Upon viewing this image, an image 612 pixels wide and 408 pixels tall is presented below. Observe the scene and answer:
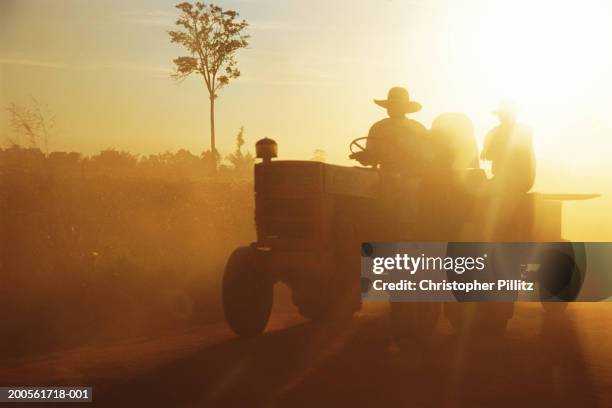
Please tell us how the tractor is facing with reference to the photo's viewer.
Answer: facing the viewer and to the left of the viewer

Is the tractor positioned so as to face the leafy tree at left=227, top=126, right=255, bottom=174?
no

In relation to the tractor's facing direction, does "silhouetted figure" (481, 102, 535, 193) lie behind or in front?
behind
